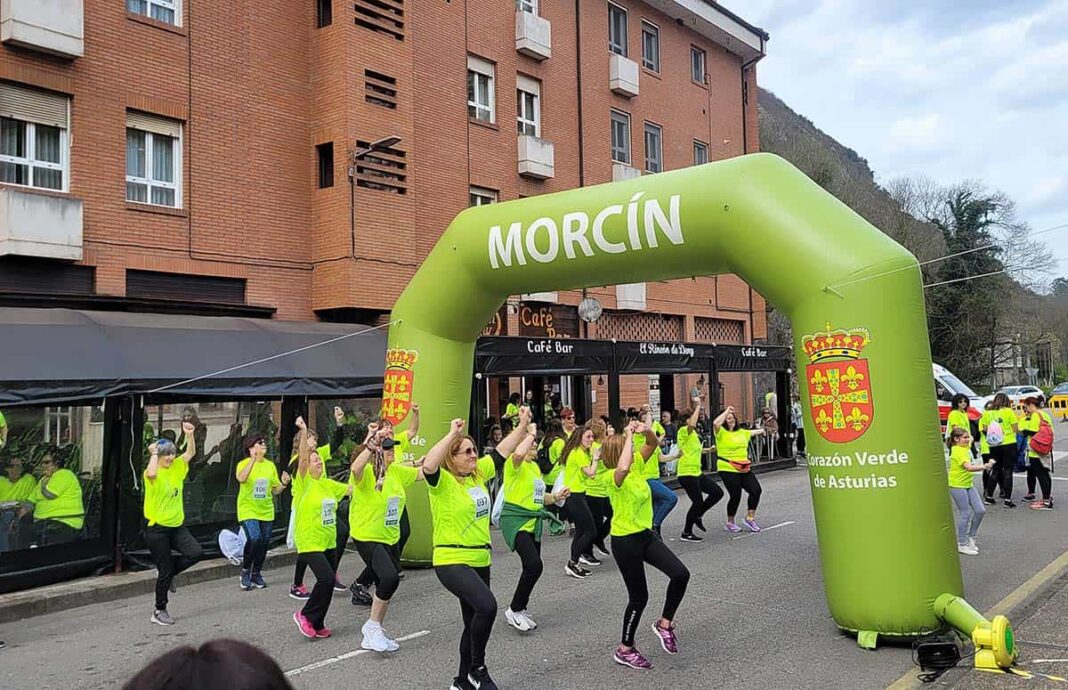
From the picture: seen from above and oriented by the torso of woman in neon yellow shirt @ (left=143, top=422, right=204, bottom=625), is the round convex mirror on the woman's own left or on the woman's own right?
on the woman's own left

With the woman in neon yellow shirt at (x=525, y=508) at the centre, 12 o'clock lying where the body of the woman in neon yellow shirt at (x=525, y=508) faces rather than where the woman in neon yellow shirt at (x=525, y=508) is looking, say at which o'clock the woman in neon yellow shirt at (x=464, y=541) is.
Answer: the woman in neon yellow shirt at (x=464, y=541) is roughly at 2 o'clock from the woman in neon yellow shirt at (x=525, y=508).

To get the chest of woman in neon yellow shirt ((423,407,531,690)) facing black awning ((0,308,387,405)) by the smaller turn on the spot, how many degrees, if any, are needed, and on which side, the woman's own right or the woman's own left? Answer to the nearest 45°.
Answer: approximately 180°

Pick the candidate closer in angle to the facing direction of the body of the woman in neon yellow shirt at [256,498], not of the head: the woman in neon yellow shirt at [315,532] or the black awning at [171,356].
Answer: the woman in neon yellow shirt
